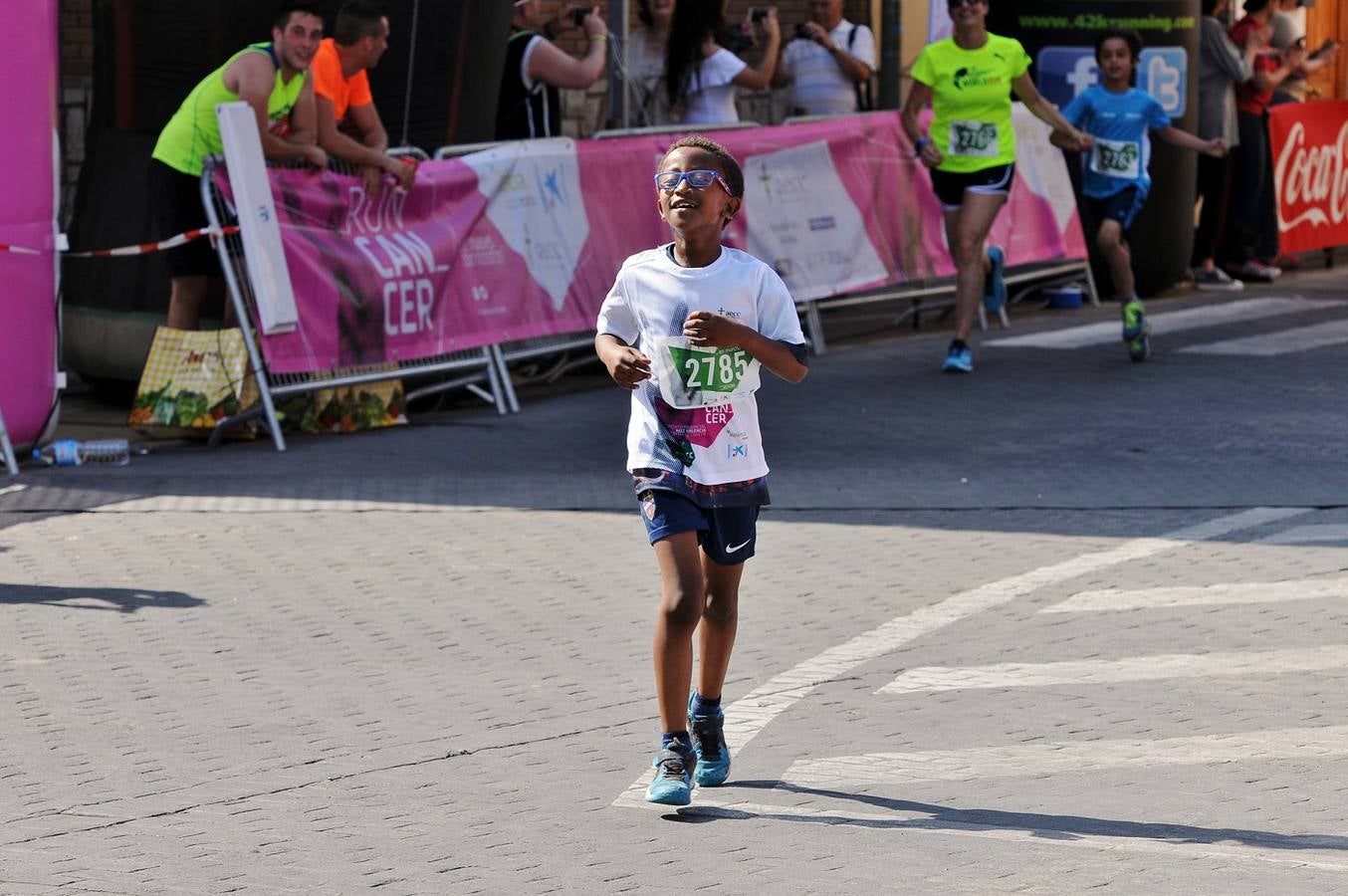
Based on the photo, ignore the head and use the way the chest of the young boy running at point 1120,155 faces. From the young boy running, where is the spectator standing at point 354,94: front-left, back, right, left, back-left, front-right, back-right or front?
front-right

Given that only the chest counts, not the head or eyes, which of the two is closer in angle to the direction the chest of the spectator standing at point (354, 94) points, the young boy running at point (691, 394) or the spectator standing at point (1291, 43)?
the young boy running

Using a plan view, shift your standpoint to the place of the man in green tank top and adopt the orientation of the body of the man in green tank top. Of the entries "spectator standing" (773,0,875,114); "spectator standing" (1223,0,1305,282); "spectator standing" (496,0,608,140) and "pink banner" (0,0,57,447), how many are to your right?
1

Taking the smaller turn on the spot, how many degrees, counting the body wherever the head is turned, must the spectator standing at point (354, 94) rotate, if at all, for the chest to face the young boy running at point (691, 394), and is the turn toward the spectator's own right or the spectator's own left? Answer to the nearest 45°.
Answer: approximately 45° to the spectator's own right

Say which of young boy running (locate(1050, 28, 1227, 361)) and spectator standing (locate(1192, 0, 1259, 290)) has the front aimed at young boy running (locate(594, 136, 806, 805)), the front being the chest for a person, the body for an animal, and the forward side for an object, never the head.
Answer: young boy running (locate(1050, 28, 1227, 361))

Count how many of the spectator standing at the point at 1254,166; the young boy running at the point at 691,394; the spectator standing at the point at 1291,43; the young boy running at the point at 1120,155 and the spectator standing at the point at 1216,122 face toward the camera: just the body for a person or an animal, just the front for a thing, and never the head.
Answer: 2

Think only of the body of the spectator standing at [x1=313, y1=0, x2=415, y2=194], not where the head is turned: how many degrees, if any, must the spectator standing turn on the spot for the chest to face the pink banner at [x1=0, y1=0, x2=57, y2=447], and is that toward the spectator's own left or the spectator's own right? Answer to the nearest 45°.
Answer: approximately 90° to the spectator's own right

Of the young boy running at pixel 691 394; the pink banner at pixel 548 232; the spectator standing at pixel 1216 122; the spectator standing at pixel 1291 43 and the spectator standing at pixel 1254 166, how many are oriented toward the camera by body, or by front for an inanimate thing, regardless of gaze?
2
